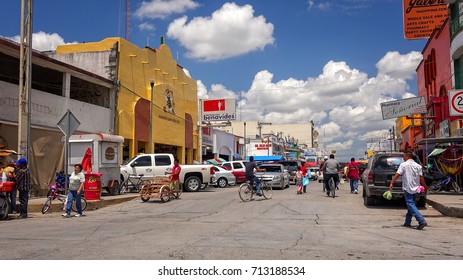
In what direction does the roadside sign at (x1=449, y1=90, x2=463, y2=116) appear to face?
toward the camera

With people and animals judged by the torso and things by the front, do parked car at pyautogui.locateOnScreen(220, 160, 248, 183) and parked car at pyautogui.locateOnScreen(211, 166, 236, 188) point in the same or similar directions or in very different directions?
same or similar directions

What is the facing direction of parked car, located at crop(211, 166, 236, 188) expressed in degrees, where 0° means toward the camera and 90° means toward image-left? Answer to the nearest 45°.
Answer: approximately 135°

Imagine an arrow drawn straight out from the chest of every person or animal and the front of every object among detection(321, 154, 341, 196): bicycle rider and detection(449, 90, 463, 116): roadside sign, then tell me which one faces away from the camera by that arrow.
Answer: the bicycle rider

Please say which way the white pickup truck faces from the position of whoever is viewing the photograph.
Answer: facing to the left of the viewer

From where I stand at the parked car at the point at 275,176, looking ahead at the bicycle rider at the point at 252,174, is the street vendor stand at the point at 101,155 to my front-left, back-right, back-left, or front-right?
front-right

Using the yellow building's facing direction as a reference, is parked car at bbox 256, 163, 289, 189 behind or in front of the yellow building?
in front

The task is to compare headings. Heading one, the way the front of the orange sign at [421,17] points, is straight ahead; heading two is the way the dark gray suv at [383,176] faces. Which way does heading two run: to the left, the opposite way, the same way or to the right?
the opposite way

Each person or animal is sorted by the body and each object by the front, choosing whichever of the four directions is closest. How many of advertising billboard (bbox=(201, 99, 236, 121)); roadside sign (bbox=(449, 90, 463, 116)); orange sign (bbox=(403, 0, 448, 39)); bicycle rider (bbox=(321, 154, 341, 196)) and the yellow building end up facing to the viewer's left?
0

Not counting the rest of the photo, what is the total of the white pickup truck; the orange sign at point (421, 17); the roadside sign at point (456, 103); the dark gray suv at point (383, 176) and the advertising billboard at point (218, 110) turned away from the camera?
1

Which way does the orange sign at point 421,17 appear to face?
toward the camera

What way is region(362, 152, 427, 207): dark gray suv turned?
away from the camera
